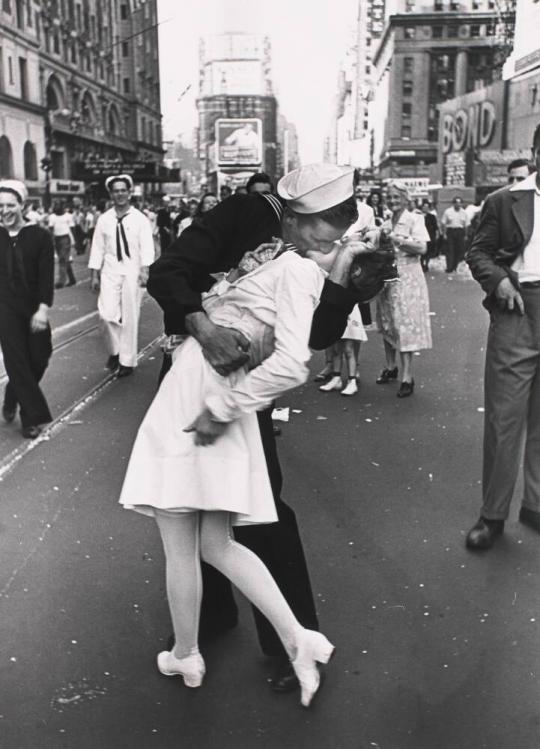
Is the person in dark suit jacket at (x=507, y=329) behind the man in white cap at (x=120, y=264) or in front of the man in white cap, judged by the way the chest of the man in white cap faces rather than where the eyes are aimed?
in front

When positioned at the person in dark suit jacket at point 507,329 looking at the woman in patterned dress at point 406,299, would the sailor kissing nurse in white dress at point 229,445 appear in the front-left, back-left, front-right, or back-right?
back-left

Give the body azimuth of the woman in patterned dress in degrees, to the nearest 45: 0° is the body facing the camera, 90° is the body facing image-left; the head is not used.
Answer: approximately 45°

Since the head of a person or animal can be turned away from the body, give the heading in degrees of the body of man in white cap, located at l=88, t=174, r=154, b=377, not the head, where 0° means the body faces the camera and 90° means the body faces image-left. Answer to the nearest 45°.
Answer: approximately 0°

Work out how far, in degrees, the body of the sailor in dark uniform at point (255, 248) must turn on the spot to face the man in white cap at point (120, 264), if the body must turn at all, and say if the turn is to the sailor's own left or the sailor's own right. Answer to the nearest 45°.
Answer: approximately 135° to the sailor's own left

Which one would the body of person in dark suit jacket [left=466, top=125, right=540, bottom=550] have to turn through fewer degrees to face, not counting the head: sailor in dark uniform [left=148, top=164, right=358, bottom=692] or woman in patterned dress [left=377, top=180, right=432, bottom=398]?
the sailor in dark uniform

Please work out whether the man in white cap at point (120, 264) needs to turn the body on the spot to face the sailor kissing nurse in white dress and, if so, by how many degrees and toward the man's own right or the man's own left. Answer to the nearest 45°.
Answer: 0° — they already face them

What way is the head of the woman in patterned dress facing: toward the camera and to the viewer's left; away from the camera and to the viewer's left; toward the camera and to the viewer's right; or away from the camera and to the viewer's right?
toward the camera and to the viewer's left

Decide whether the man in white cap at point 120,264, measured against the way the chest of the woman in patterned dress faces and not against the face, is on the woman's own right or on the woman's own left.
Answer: on the woman's own right
